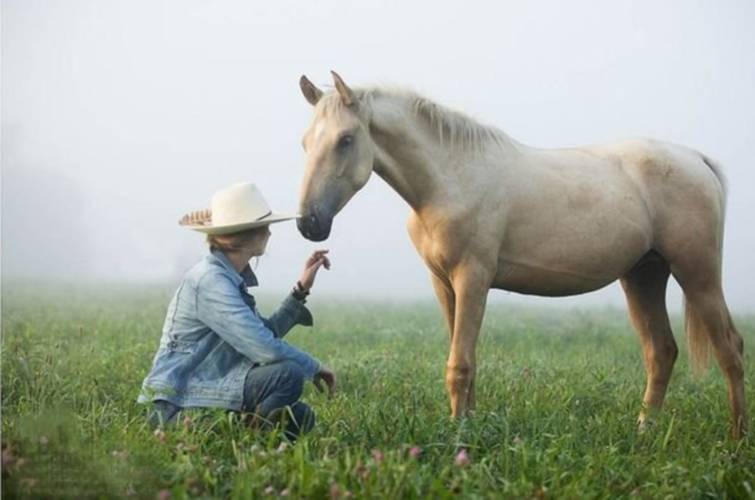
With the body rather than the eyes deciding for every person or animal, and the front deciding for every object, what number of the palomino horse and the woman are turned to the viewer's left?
1

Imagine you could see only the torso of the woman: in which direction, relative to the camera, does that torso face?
to the viewer's right

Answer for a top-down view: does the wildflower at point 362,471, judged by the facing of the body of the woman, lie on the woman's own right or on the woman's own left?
on the woman's own right

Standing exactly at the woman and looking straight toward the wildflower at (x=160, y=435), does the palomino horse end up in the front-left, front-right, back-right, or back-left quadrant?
back-left

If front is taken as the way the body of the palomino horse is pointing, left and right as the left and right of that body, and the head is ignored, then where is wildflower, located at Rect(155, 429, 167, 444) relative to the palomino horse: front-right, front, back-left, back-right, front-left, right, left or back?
front-left

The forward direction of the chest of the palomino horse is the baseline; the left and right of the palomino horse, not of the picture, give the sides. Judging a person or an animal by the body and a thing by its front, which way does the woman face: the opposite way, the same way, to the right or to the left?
the opposite way

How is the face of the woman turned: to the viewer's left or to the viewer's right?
to the viewer's right

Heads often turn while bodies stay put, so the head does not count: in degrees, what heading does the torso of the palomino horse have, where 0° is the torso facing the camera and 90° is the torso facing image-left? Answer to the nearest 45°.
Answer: approximately 90°

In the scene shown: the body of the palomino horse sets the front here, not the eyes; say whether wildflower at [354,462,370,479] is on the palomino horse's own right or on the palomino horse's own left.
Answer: on the palomino horse's own left

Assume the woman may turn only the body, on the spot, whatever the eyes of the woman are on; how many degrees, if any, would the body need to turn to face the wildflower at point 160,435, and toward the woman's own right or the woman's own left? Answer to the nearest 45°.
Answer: approximately 135° to the woman's own right
